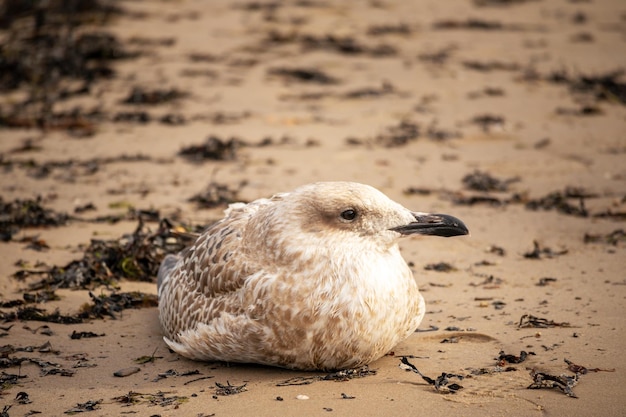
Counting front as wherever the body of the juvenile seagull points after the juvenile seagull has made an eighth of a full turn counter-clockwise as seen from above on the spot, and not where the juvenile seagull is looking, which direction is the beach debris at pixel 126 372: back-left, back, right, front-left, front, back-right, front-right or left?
back

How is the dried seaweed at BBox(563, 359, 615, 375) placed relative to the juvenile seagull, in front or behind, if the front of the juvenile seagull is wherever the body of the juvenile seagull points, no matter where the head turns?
in front

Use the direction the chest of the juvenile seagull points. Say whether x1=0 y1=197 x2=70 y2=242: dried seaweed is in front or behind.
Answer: behind

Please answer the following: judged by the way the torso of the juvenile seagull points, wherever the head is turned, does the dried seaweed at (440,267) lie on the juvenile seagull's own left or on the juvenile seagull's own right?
on the juvenile seagull's own left

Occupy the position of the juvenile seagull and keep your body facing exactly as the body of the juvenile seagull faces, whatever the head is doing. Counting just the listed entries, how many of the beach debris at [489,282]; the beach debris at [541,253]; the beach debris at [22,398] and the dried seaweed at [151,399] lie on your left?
2

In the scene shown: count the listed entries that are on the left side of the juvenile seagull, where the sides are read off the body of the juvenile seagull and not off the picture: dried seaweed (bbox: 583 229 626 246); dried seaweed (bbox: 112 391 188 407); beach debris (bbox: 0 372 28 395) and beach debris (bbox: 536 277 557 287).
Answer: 2

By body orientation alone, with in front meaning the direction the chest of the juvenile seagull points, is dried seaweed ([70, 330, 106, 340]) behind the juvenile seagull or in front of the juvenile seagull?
behind

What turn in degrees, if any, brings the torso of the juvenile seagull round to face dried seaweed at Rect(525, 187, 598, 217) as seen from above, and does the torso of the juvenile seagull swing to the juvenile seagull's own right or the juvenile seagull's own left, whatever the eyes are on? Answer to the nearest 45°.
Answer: approximately 90° to the juvenile seagull's own left

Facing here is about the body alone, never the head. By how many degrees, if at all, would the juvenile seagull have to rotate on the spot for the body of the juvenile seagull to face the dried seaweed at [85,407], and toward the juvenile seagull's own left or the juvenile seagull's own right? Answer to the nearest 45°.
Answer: approximately 135° to the juvenile seagull's own right

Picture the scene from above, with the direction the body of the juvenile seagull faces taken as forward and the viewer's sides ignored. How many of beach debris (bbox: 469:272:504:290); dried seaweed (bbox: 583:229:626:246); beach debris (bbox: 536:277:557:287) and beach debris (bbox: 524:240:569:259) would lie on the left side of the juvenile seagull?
4

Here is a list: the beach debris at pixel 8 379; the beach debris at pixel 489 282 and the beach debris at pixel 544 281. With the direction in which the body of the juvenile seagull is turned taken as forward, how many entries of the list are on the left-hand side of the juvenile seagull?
2

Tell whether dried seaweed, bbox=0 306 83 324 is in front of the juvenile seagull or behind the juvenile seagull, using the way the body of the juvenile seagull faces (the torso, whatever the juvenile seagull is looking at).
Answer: behind

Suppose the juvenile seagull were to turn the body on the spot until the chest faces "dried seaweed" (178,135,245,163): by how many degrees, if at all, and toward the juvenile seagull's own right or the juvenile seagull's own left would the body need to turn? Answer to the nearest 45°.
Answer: approximately 135° to the juvenile seagull's own left

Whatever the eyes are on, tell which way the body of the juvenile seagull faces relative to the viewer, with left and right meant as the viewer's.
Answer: facing the viewer and to the right of the viewer

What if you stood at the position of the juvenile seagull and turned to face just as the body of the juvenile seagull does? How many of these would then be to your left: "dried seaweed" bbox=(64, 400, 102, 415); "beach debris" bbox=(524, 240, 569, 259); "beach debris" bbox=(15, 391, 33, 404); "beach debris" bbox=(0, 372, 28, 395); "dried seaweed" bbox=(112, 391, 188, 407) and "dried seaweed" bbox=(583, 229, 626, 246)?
2
